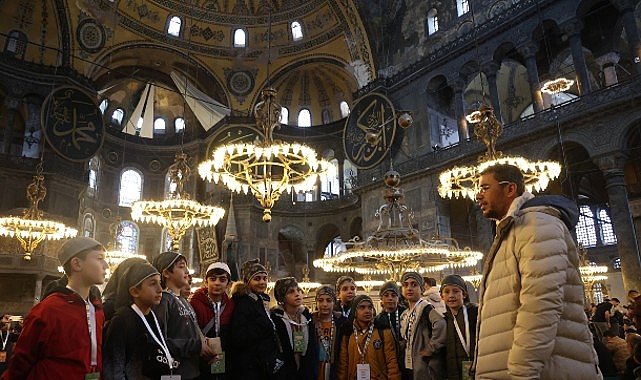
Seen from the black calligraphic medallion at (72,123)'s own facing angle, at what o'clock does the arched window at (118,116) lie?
The arched window is roughly at 8 o'clock from the black calligraphic medallion.

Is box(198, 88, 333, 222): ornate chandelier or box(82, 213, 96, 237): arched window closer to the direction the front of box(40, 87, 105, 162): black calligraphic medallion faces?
the ornate chandelier

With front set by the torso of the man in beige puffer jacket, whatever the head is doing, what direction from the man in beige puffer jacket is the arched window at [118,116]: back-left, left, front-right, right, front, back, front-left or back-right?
front-right

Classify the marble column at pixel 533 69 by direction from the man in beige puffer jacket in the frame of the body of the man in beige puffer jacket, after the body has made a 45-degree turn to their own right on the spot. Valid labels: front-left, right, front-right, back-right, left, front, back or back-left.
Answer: front-right

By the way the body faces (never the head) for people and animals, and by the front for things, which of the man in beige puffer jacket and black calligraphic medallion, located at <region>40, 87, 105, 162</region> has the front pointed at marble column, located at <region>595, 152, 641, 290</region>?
the black calligraphic medallion

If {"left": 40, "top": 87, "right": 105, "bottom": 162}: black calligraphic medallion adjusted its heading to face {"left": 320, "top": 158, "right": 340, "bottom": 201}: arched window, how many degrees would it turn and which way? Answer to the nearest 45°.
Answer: approximately 45° to its left

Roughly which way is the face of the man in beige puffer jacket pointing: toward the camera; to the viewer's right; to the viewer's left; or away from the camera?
to the viewer's left

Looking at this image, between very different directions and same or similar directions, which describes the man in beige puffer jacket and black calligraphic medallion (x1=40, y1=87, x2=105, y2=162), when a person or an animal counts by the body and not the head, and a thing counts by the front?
very different directions

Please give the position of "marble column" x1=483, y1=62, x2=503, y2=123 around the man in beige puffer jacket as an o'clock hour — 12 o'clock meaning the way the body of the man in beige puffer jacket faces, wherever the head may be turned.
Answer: The marble column is roughly at 3 o'clock from the man in beige puffer jacket.

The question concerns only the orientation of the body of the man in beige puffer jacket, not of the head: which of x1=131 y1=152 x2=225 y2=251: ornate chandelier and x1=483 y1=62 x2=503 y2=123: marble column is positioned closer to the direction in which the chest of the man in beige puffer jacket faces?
the ornate chandelier

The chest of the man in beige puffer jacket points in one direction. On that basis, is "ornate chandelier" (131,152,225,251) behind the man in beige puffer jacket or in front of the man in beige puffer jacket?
in front

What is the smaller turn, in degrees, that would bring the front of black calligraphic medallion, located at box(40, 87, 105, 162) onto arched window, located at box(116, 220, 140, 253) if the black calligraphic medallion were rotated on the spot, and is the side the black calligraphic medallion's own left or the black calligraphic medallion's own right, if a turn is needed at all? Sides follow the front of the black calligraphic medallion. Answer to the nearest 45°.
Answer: approximately 135° to the black calligraphic medallion's own left

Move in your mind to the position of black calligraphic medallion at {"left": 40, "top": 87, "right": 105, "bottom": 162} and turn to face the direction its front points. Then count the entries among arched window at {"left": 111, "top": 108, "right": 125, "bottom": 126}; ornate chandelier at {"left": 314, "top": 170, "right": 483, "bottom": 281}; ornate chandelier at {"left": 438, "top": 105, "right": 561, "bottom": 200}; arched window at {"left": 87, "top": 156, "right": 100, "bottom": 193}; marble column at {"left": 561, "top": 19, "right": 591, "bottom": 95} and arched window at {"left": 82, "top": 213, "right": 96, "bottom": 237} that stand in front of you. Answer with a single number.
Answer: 3

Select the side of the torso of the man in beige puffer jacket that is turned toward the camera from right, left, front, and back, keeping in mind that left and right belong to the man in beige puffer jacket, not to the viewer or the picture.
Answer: left

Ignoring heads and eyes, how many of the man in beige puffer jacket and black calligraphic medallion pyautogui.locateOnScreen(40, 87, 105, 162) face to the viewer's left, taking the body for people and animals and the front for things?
1

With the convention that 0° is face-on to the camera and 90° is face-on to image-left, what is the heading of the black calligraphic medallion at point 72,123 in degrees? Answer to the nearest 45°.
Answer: approximately 315°

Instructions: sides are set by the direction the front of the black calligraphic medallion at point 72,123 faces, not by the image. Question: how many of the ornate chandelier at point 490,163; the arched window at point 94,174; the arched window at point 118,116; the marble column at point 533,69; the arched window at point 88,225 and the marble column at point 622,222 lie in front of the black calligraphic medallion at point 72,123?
3

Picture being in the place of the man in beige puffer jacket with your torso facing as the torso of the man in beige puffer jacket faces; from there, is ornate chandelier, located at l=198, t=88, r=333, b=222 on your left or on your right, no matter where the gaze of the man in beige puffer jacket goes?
on your right

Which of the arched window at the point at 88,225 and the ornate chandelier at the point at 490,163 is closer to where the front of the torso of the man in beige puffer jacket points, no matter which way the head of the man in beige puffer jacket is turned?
the arched window
